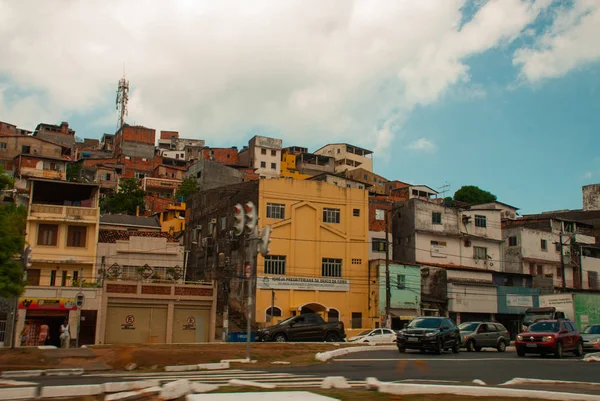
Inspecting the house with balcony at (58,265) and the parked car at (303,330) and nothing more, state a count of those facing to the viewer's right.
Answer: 0

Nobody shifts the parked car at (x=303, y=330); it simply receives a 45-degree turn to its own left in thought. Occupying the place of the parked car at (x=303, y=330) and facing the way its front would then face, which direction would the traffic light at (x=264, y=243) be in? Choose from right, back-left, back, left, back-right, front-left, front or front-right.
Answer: front-left

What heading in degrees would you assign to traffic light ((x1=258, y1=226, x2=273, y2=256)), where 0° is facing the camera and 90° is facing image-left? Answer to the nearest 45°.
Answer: approximately 270°

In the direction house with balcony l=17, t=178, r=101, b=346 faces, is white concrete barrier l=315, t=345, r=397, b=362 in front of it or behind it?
in front

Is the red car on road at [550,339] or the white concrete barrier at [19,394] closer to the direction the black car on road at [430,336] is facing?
the white concrete barrier

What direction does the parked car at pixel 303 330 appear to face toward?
to the viewer's left

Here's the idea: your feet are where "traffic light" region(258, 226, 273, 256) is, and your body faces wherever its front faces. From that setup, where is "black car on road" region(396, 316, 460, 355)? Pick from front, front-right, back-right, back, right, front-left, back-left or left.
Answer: front-left

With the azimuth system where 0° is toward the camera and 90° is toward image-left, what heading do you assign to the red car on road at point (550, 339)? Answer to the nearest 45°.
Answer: approximately 45°

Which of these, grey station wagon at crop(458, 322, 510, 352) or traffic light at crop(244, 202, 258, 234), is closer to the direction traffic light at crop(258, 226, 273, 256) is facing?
the grey station wagon

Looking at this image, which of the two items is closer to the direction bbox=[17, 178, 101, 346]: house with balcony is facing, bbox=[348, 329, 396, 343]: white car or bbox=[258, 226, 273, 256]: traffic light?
the traffic light

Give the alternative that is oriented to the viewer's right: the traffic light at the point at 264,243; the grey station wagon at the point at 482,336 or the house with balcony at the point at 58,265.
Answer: the traffic light
